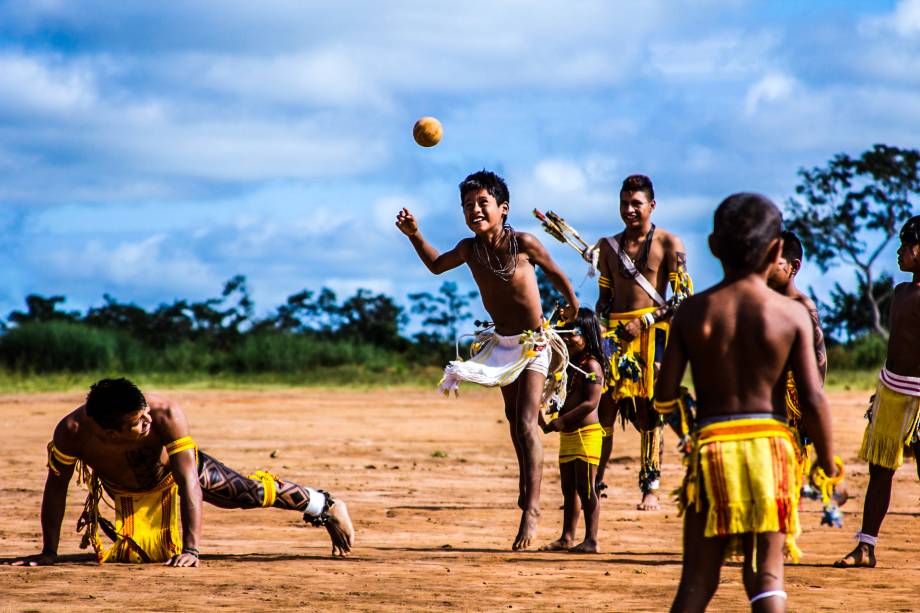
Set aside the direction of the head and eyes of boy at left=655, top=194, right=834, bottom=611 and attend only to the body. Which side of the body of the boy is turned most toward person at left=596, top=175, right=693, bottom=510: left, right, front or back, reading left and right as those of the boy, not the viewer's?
front

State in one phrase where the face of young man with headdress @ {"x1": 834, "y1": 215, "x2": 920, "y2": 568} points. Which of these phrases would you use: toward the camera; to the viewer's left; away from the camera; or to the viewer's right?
to the viewer's left

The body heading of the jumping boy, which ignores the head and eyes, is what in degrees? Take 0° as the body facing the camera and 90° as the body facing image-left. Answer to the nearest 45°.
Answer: approximately 45°

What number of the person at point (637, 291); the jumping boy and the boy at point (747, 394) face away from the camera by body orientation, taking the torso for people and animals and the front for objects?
1

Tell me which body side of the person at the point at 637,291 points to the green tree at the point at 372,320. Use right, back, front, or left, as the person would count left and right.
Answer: back

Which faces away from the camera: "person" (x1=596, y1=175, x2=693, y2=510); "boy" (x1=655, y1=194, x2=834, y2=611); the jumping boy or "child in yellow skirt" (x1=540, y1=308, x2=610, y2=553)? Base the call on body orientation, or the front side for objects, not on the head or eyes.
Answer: the boy

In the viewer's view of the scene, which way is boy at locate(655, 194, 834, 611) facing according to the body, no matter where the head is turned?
away from the camera

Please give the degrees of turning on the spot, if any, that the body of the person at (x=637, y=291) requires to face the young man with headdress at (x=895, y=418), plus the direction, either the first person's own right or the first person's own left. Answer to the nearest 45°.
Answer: approximately 45° to the first person's own left

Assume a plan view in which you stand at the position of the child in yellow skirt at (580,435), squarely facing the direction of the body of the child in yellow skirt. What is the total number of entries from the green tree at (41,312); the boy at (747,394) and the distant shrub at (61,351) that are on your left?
1

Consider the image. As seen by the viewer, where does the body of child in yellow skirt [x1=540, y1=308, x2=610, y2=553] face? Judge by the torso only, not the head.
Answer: to the viewer's left
